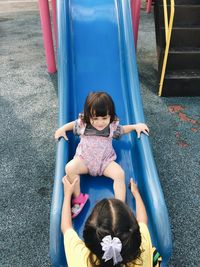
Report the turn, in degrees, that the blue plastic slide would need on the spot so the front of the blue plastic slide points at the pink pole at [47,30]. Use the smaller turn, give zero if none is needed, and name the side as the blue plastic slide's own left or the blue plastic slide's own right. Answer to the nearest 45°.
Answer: approximately 135° to the blue plastic slide's own right

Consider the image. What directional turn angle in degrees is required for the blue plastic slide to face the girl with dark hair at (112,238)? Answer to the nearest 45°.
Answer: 0° — it already faces them

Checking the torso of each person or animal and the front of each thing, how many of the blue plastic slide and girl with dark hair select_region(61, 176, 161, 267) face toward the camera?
1

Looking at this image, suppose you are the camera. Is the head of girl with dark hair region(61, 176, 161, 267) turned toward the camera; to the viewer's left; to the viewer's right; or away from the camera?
away from the camera

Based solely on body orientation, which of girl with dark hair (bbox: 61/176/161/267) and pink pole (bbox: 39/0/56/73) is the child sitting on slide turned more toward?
the girl with dark hair

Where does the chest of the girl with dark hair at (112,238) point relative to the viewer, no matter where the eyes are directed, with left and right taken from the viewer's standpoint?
facing away from the viewer

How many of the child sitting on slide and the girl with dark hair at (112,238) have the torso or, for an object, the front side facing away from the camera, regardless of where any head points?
1

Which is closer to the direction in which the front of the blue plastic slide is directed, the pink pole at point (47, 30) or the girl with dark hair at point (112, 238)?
the girl with dark hair

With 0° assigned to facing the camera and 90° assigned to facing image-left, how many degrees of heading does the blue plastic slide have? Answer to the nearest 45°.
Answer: approximately 0°
